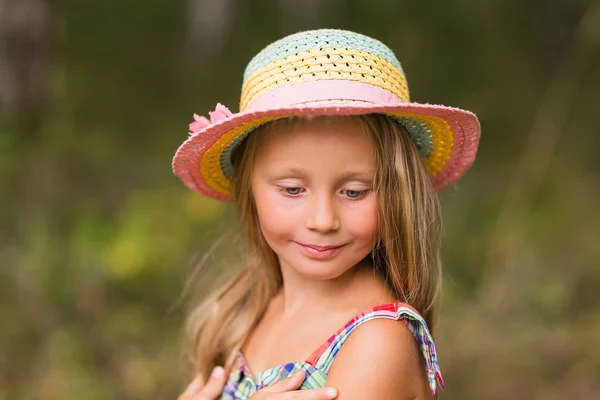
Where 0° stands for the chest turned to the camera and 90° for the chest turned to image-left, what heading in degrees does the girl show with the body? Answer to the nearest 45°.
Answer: approximately 45°
